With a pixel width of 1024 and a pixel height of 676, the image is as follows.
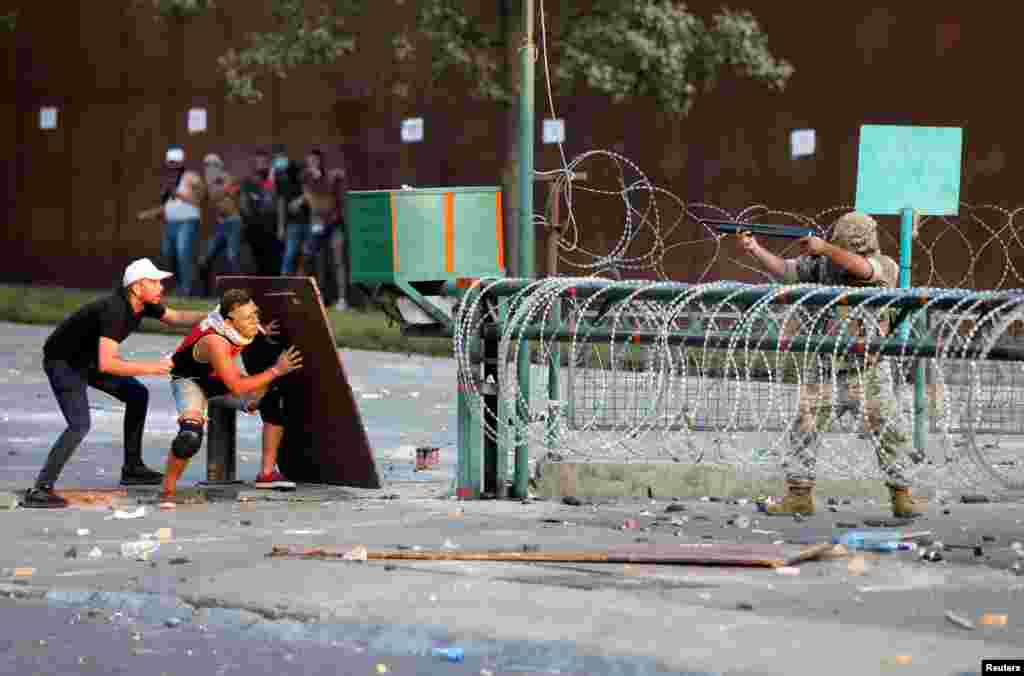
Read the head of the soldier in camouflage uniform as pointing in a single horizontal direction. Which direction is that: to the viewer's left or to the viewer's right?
to the viewer's left

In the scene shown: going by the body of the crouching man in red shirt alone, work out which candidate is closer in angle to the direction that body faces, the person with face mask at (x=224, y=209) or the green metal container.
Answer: the green metal container

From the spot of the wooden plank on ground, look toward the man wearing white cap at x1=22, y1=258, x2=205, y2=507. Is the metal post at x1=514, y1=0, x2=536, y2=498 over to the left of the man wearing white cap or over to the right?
right

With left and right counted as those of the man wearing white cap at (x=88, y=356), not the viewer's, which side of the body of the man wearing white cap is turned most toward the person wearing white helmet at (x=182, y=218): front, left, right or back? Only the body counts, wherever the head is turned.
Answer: left

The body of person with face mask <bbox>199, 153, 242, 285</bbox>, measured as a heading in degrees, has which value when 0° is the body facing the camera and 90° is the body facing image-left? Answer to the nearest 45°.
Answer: approximately 315°

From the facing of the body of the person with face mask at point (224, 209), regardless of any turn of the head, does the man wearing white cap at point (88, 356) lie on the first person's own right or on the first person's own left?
on the first person's own right

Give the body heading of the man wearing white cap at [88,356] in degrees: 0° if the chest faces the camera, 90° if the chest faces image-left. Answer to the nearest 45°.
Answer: approximately 270°

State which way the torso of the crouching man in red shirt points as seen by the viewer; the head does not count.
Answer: to the viewer's right

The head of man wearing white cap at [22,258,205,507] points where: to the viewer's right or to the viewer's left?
to the viewer's right
